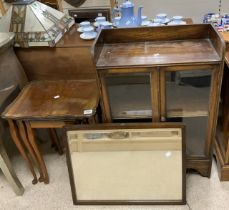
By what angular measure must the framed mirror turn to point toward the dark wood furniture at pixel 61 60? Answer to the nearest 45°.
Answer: approximately 135° to its right

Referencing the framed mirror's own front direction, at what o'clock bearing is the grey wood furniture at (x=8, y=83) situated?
The grey wood furniture is roughly at 4 o'clock from the framed mirror.

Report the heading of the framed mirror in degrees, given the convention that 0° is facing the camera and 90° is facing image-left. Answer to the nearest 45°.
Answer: approximately 0°

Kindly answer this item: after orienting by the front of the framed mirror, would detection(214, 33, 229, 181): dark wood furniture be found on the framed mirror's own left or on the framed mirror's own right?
on the framed mirror's own left

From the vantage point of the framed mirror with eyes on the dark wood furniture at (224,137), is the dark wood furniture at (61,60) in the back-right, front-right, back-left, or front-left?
back-left

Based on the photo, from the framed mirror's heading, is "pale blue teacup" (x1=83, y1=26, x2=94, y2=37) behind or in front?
behind
